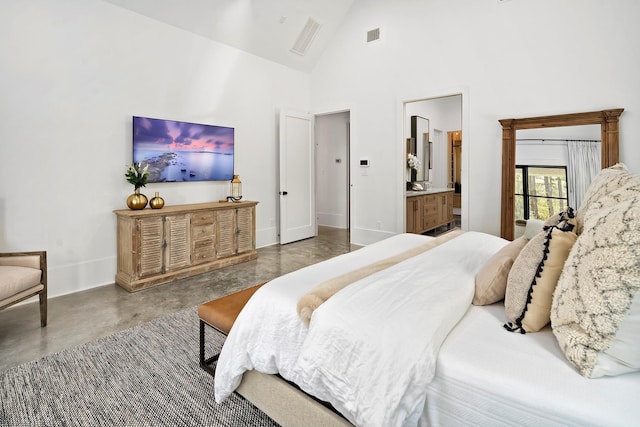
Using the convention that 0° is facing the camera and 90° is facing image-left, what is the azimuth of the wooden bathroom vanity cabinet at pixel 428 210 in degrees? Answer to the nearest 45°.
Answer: approximately 315°

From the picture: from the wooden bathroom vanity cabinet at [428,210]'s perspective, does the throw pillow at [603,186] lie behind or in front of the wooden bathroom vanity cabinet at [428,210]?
in front

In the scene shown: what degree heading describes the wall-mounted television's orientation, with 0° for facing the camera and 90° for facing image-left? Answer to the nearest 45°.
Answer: approximately 315°

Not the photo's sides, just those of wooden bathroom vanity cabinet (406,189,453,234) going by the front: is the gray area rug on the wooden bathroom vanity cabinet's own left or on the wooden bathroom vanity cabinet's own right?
on the wooden bathroom vanity cabinet's own right

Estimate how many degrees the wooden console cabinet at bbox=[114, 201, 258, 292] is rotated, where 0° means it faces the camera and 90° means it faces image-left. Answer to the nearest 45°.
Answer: approximately 315°

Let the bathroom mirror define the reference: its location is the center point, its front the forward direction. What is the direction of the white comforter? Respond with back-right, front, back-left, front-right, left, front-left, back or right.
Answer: front-right

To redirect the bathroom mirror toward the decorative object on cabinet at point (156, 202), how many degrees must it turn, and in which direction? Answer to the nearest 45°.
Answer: approximately 90° to its right

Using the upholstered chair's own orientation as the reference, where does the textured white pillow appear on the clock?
The textured white pillow is roughly at 1 o'clock from the upholstered chair.

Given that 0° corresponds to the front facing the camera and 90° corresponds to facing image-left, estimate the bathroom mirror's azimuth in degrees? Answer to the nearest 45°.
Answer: approximately 315°

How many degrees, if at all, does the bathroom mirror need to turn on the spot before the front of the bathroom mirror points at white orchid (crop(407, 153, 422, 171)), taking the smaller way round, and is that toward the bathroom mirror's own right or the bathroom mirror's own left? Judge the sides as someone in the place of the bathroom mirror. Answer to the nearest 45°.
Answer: approximately 45° to the bathroom mirror's own right
